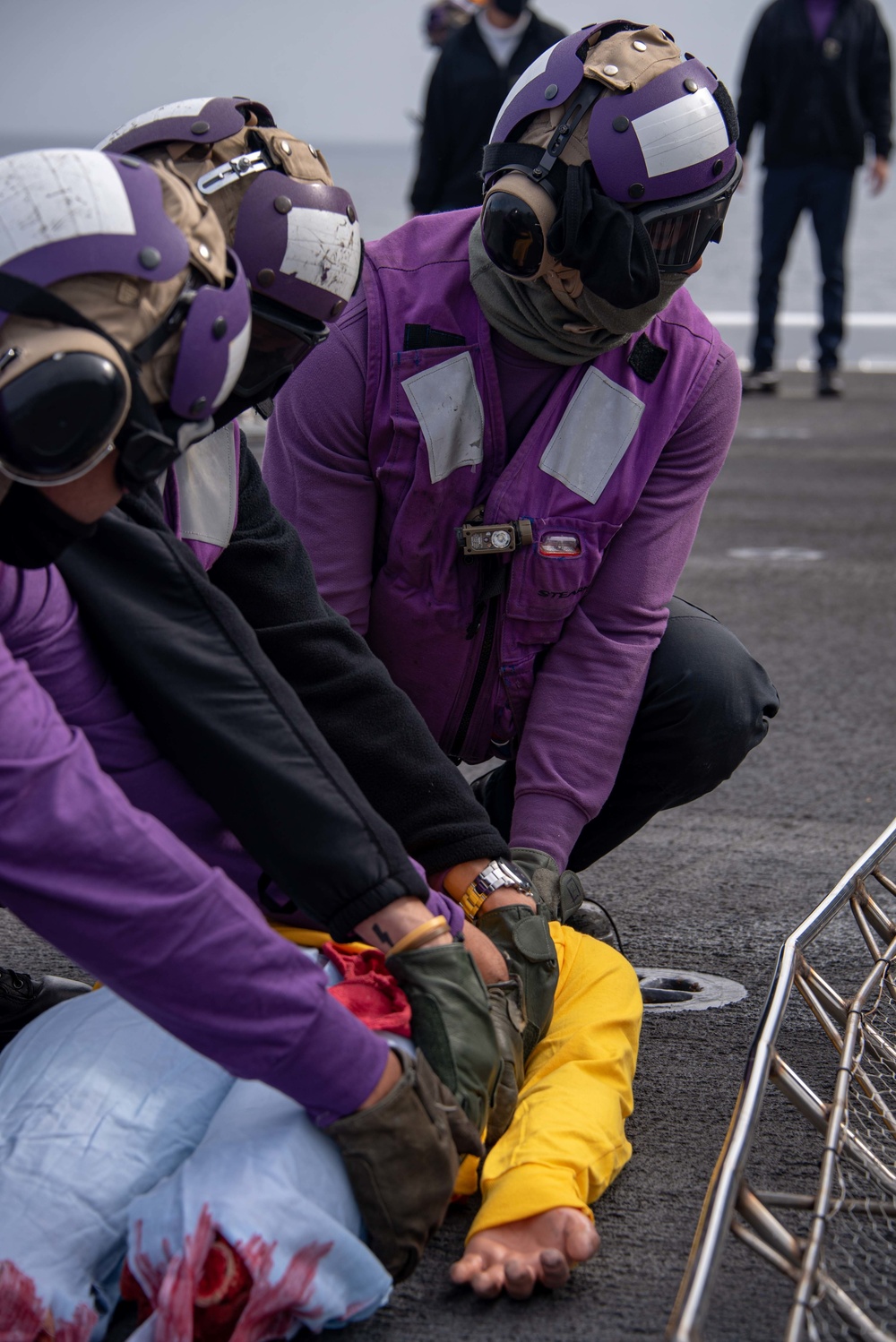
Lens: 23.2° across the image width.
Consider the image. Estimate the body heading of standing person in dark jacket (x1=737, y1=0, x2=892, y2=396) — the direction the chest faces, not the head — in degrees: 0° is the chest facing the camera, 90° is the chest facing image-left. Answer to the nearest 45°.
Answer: approximately 0°

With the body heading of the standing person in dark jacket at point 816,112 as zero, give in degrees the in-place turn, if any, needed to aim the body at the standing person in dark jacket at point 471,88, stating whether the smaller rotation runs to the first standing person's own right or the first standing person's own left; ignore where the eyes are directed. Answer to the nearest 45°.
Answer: approximately 45° to the first standing person's own right
